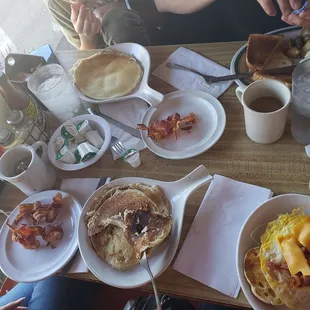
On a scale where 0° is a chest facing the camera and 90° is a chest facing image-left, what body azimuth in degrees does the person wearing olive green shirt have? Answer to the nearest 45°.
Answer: approximately 0°

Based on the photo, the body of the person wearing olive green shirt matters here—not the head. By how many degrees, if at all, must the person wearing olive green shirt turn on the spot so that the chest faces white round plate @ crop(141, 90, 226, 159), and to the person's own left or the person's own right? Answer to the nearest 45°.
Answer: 0° — they already face it

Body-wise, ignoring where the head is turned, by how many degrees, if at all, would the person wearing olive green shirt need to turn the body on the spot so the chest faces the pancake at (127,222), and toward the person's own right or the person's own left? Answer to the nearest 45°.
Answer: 0° — they already face it
